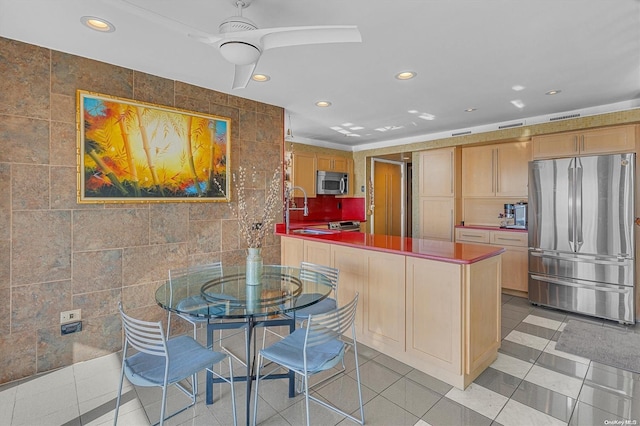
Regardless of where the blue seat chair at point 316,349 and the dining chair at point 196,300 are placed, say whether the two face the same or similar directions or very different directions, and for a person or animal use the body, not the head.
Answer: very different directions

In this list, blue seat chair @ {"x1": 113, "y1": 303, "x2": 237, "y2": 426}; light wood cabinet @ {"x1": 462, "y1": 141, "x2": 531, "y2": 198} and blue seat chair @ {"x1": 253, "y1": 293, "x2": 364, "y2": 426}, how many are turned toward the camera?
1

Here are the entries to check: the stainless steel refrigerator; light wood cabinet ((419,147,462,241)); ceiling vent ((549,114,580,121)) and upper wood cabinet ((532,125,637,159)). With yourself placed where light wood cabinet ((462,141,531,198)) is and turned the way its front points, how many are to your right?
1

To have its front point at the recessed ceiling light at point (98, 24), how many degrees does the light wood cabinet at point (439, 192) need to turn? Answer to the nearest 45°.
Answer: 0° — it already faces it

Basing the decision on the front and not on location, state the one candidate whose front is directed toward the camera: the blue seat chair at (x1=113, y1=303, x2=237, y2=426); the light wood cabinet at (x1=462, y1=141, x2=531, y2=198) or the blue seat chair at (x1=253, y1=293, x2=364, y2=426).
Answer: the light wood cabinet

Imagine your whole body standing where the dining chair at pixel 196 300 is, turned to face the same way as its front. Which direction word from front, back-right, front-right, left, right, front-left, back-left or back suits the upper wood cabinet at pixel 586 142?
front-left

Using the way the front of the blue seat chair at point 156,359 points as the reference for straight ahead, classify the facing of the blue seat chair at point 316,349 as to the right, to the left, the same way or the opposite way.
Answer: to the left

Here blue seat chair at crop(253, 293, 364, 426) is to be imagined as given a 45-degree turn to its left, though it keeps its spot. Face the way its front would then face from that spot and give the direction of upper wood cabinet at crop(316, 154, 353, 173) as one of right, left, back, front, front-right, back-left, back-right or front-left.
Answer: right

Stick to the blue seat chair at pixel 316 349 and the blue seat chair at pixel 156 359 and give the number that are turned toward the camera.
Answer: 0

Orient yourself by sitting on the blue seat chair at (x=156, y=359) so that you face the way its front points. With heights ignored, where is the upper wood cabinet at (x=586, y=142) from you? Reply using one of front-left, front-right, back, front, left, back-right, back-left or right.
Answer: front-right

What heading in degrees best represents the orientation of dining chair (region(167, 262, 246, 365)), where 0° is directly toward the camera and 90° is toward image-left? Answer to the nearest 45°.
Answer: approximately 315°

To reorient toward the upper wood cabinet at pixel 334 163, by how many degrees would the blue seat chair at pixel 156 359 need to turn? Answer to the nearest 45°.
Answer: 0° — it already faces it

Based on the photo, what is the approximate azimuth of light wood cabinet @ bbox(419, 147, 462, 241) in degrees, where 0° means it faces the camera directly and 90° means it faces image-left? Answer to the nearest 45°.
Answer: approximately 45°

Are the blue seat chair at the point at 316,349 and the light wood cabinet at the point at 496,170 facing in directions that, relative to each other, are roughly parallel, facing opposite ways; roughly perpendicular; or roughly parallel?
roughly perpendicular

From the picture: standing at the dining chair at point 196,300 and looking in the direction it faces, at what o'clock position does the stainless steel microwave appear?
The stainless steel microwave is roughly at 9 o'clock from the dining chair.
